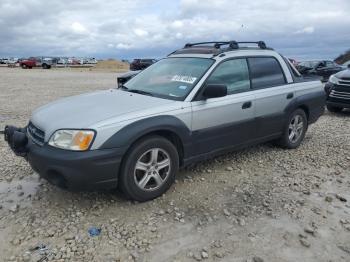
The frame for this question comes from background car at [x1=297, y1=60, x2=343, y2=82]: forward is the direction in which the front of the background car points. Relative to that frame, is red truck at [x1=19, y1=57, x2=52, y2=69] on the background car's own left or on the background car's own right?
on the background car's own right

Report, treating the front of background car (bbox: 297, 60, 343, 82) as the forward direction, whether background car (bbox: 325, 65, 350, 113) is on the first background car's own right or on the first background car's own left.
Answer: on the first background car's own left

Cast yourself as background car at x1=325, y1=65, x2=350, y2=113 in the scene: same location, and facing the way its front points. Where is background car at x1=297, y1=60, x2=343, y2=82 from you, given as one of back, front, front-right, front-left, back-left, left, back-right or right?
back-right

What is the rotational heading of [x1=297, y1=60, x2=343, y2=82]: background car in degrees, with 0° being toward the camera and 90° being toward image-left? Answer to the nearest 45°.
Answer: approximately 45°

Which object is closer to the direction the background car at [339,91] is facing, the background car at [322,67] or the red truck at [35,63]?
the red truck

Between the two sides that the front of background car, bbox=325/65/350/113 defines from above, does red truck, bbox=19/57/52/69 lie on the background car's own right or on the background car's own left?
on the background car's own right

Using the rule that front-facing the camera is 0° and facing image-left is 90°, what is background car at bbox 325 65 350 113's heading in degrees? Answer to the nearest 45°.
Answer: approximately 45°

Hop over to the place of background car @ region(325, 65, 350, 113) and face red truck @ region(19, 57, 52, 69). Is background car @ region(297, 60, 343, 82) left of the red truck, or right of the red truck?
right
